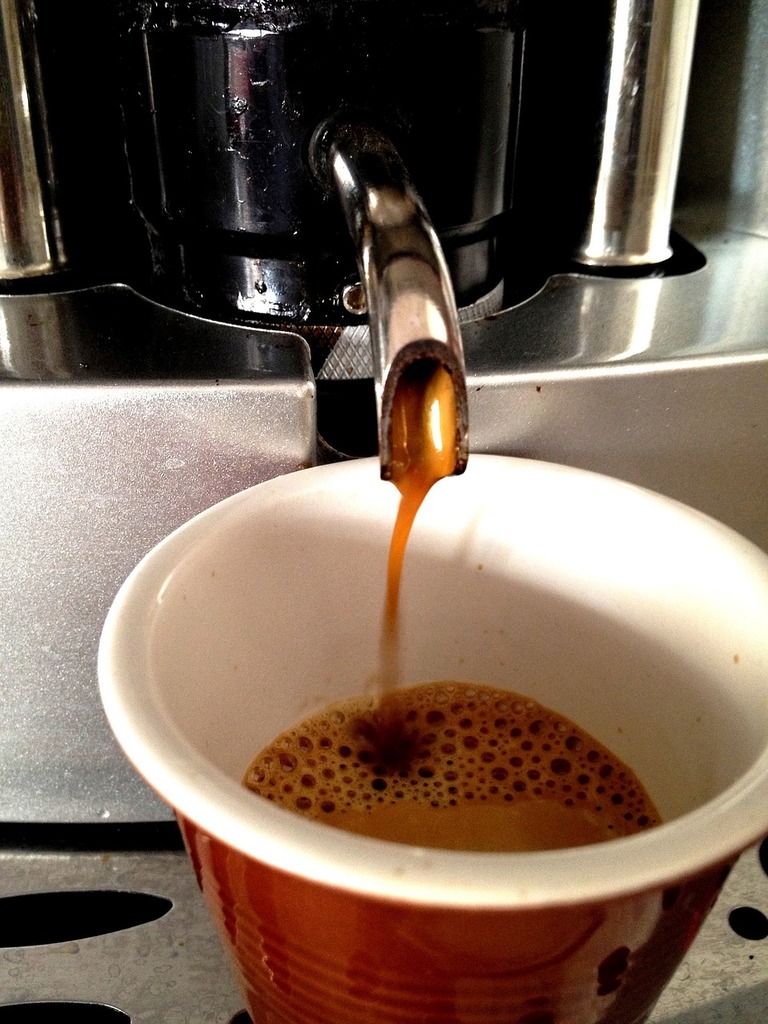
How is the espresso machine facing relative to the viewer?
toward the camera
